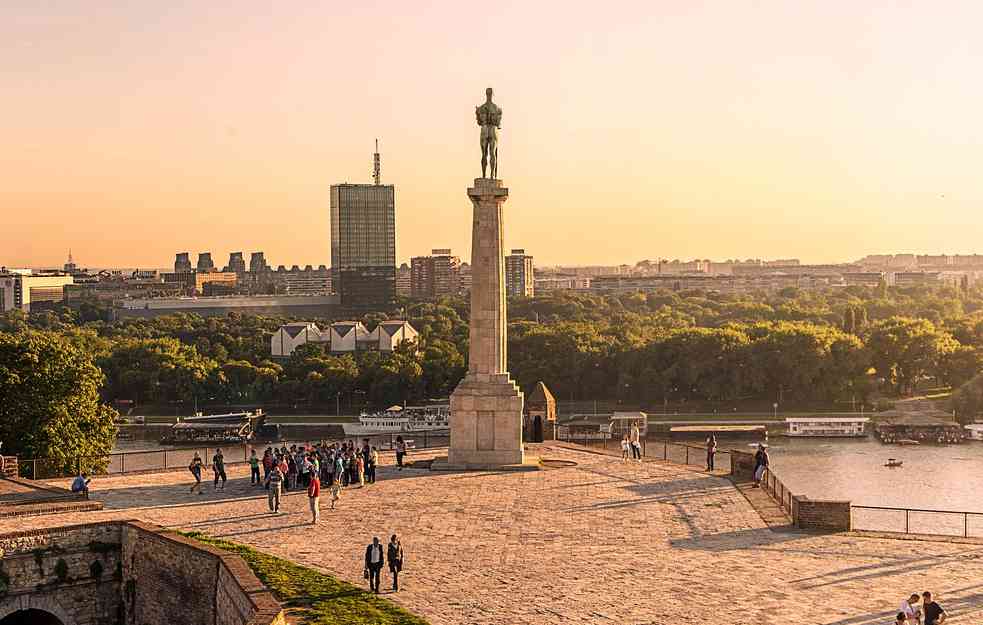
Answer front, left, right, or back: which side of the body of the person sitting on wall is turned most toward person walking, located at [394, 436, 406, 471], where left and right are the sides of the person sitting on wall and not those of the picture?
front

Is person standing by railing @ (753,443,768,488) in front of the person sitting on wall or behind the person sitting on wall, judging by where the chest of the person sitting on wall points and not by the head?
in front

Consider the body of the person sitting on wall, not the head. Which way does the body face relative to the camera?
to the viewer's right

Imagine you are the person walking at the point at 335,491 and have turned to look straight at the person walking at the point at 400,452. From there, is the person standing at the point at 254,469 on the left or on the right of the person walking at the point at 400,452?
left

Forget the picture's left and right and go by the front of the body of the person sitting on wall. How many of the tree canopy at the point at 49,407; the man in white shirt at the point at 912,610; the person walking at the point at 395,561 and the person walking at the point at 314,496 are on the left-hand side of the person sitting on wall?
1

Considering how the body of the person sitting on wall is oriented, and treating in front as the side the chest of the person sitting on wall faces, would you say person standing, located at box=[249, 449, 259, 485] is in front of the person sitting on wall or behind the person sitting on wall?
in front

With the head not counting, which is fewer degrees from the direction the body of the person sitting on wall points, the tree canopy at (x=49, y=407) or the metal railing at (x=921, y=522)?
the metal railing

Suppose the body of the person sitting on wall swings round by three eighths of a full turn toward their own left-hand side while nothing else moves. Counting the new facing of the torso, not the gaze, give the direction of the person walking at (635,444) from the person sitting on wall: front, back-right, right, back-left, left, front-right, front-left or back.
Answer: back-right

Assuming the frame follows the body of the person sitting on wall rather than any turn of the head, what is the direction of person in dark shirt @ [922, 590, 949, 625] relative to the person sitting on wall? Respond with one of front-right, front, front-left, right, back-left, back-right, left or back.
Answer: front-right

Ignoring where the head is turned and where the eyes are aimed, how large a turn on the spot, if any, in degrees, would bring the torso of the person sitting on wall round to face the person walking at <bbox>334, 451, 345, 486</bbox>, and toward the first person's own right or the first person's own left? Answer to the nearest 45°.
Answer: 0° — they already face them

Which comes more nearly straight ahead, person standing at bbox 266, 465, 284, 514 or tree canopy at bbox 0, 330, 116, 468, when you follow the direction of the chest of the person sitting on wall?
the person standing
